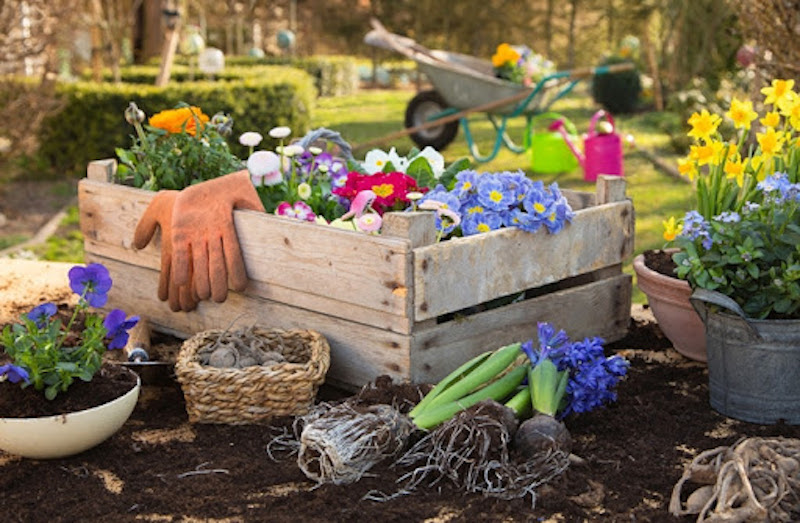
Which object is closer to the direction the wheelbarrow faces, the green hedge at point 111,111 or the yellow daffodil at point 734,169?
the green hedge

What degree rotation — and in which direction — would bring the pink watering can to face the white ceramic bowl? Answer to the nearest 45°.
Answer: approximately 90° to its left

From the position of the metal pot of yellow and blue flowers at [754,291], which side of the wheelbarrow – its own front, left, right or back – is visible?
left

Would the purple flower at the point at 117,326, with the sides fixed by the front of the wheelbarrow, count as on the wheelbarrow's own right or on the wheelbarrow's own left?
on the wheelbarrow's own left

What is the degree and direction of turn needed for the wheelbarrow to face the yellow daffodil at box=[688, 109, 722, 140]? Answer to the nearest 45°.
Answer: approximately 90° to its left

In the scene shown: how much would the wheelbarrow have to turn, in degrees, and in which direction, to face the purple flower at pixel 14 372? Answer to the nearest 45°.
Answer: approximately 90° to its left

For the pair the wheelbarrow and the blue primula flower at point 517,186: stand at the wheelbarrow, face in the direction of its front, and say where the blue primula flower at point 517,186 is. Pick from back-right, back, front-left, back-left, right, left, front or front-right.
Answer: left

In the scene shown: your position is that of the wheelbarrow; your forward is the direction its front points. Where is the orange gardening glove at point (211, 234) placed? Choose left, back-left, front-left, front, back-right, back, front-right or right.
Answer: left

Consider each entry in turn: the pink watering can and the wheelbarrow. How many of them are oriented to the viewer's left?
2

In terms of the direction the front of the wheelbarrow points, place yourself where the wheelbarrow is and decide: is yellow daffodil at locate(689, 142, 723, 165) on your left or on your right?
on your left

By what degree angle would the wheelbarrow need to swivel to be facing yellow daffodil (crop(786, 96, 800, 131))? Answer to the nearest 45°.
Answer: approximately 90° to its left

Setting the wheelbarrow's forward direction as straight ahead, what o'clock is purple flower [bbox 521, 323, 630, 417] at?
The purple flower is roughly at 9 o'clock from the wheelbarrow.

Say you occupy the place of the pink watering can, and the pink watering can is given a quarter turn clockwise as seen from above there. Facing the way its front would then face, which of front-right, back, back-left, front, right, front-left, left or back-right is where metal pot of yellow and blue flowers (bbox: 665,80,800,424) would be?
back

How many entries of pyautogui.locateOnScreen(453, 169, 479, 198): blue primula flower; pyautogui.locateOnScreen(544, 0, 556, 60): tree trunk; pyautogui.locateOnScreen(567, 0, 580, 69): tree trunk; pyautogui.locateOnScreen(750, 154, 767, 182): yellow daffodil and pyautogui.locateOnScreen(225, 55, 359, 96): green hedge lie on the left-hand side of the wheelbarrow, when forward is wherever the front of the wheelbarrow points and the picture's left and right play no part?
2

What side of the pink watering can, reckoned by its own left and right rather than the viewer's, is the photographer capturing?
left

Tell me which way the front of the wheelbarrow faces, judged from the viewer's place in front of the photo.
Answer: facing to the left of the viewer

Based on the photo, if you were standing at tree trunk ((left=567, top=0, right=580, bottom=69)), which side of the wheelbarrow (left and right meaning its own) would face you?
right
